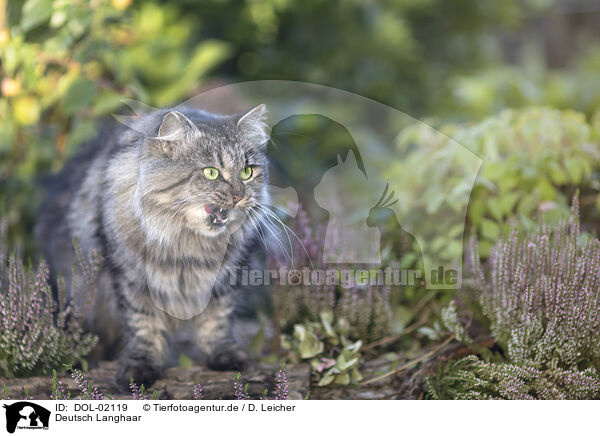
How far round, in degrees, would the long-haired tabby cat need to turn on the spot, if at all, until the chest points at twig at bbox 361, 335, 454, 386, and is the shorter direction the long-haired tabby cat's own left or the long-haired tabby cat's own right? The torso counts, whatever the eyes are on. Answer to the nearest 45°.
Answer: approximately 45° to the long-haired tabby cat's own left

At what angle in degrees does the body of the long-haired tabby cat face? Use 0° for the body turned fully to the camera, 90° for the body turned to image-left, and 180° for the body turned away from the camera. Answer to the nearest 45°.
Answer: approximately 315°
